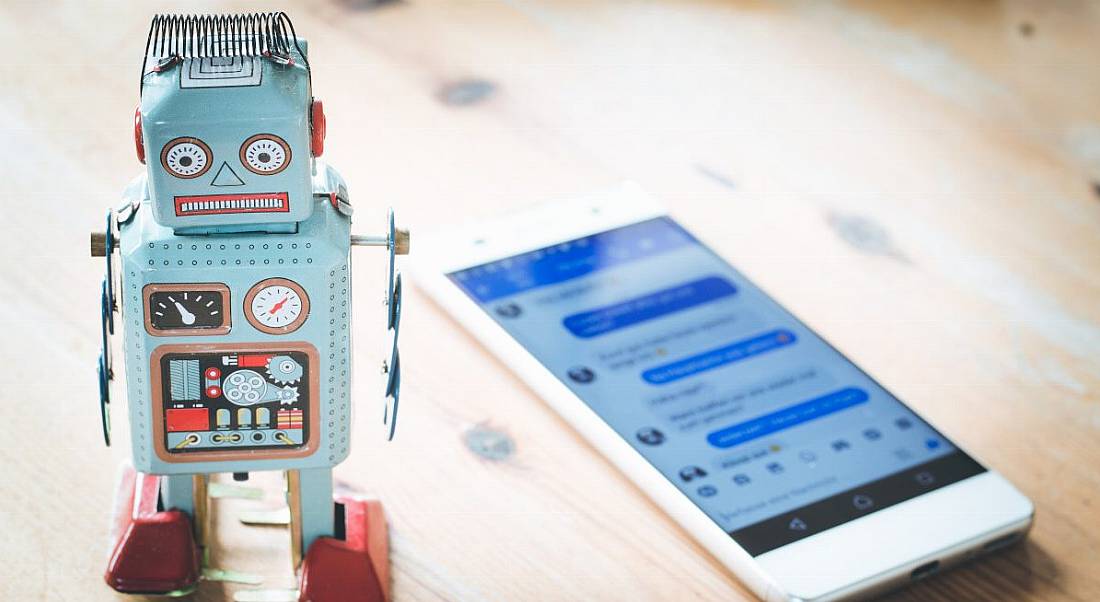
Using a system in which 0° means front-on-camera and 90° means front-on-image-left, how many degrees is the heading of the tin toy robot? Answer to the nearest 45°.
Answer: approximately 0°
